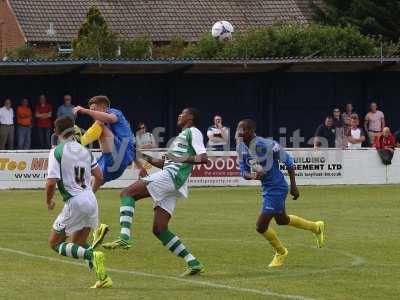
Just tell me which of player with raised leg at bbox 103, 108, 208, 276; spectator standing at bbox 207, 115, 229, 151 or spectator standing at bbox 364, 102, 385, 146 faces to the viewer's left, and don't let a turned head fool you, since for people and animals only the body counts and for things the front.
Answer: the player with raised leg

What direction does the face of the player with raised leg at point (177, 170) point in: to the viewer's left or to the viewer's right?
to the viewer's left

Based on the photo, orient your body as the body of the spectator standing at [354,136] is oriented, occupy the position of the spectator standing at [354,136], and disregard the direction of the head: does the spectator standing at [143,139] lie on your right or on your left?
on your right

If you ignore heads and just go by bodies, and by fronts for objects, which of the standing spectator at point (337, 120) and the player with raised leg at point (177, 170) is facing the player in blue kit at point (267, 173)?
the standing spectator

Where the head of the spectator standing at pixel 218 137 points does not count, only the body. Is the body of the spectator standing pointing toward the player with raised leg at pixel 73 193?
yes

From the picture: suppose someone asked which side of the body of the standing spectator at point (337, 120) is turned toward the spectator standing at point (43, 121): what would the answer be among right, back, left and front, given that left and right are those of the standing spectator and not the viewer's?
right

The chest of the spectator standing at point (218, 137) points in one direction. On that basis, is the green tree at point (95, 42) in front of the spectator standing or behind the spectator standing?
behind

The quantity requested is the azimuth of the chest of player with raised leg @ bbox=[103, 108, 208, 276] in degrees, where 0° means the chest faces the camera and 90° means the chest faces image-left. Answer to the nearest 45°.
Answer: approximately 90°

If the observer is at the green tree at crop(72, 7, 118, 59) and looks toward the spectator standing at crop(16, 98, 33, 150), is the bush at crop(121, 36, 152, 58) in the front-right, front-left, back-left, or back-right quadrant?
back-left

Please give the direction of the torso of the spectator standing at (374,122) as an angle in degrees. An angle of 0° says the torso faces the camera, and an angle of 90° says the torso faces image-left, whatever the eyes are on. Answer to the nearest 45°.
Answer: approximately 0°
